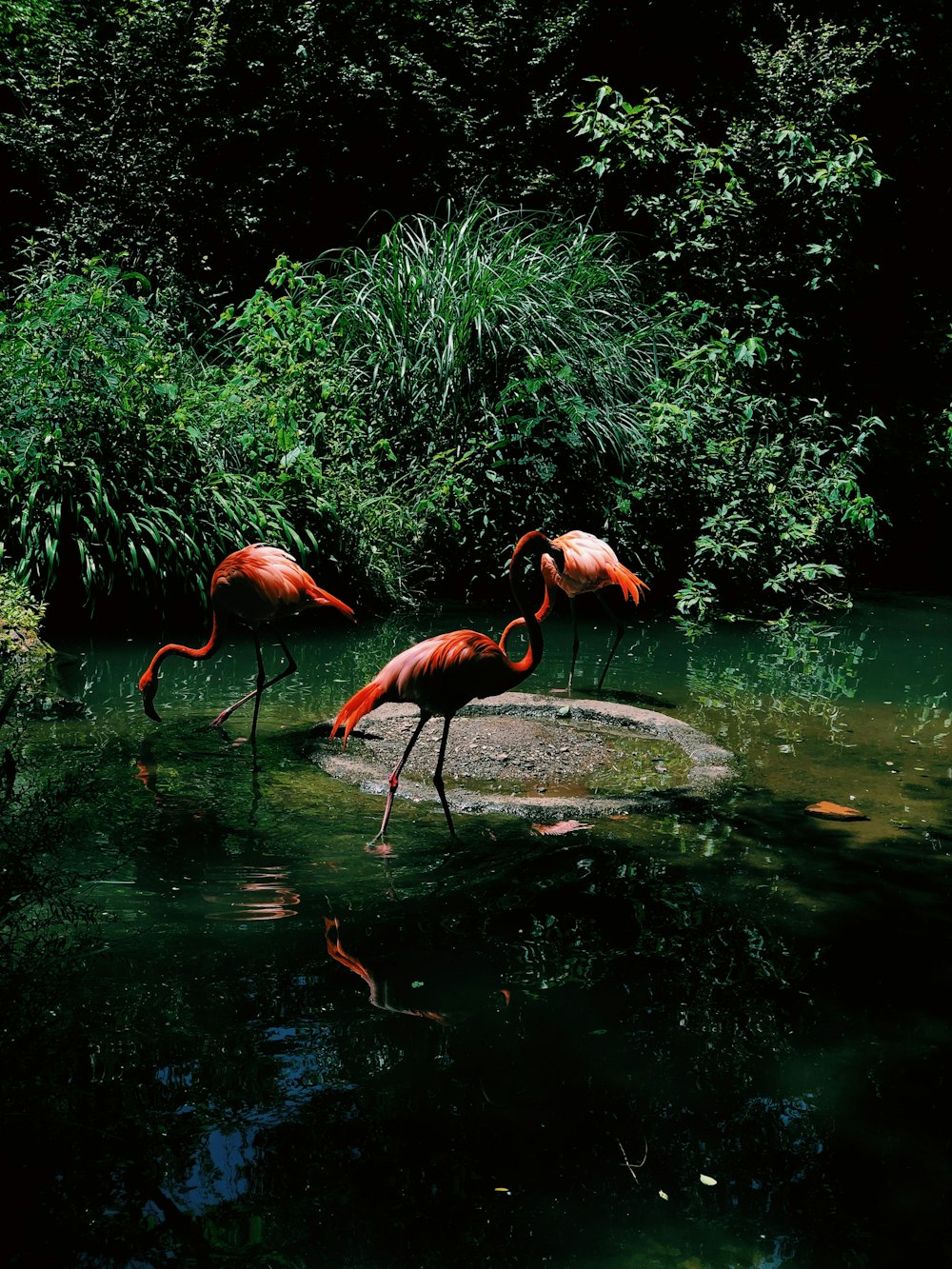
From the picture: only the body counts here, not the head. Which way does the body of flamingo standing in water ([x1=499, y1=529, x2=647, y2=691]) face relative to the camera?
to the viewer's left

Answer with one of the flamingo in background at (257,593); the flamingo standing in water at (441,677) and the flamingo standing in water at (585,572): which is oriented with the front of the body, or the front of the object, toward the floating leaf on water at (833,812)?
the flamingo standing in water at (441,677)

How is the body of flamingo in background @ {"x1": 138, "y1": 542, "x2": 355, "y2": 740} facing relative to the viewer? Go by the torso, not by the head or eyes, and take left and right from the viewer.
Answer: facing to the left of the viewer

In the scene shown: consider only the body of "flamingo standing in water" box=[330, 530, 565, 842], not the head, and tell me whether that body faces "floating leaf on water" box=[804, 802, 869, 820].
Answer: yes

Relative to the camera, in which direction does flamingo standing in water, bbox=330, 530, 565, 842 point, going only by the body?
to the viewer's right

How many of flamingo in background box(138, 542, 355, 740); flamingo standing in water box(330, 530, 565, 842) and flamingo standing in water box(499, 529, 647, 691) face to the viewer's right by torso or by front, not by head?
1

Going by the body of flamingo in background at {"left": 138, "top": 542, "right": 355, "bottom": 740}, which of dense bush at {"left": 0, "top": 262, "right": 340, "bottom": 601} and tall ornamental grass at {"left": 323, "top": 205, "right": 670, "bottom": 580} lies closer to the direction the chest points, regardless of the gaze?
the dense bush

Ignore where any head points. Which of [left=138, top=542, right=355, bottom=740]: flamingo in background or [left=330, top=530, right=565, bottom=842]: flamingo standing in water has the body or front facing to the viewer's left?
the flamingo in background

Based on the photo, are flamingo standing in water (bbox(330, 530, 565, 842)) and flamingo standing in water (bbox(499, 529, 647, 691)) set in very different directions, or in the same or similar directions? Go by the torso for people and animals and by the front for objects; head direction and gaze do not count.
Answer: very different directions

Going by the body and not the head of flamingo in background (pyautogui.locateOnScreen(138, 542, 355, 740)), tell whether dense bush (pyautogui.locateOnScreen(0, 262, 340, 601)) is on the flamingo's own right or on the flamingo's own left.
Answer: on the flamingo's own right
